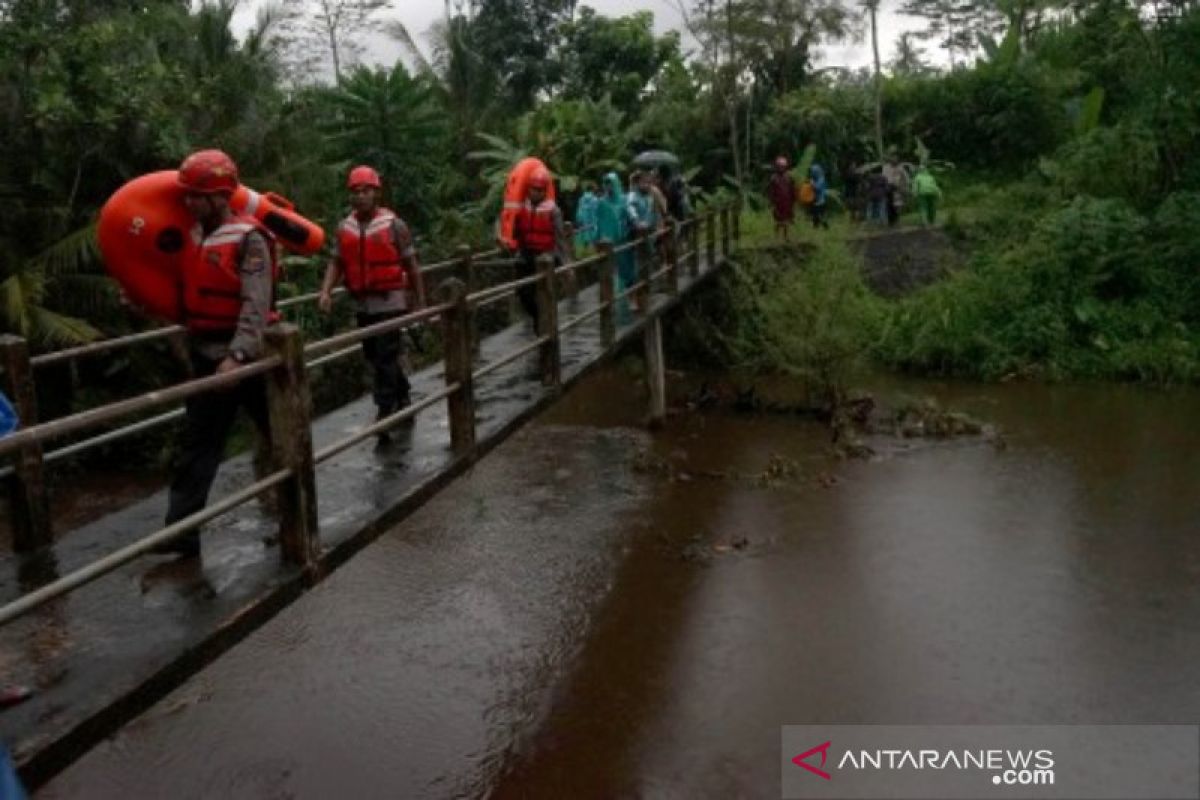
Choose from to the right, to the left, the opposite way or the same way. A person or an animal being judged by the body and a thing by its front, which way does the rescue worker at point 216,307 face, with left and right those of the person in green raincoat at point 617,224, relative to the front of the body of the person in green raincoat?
the same way

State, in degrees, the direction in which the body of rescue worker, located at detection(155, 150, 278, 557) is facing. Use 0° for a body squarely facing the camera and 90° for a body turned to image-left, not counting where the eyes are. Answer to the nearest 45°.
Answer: approximately 45°

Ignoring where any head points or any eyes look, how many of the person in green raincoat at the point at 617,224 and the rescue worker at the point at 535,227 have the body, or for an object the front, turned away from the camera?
0

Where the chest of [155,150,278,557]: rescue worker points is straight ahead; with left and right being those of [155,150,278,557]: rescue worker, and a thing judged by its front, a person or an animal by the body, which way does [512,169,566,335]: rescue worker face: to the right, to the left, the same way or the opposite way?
the same way

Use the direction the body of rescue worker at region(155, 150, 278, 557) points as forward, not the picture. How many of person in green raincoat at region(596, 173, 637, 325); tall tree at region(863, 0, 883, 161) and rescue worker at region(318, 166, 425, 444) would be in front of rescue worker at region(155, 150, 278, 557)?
0

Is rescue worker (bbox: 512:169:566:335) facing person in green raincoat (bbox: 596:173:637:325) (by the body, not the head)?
no

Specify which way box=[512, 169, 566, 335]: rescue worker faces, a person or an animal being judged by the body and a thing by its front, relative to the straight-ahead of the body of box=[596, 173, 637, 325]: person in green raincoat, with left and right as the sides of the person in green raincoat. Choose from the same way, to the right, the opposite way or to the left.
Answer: the same way

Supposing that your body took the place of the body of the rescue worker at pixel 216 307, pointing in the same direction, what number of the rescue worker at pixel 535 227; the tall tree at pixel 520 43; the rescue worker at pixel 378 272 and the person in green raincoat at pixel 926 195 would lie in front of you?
0

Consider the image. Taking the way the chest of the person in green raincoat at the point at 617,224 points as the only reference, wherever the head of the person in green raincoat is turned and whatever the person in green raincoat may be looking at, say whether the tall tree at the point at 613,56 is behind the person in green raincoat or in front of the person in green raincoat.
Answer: behind

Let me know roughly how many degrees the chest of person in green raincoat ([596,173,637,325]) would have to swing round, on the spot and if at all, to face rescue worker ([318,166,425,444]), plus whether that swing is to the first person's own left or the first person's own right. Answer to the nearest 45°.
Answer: approximately 45° to the first person's own left

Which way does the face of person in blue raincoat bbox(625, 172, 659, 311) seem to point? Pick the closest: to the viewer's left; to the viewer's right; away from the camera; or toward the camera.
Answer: toward the camera

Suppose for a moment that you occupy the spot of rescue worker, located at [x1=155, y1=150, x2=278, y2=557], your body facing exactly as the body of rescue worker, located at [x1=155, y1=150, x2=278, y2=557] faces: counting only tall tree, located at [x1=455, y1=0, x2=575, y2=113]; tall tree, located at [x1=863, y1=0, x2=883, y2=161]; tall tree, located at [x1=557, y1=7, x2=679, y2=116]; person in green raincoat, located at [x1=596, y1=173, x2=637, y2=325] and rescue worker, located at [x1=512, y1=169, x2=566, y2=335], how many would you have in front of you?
0

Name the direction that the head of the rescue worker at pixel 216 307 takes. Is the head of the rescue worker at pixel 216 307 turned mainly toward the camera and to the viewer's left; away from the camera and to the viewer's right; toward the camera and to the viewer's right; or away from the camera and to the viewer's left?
toward the camera and to the viewer's left

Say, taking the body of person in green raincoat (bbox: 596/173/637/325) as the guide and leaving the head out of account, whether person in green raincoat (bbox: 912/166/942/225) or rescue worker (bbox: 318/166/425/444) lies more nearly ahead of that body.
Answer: the rescue worker

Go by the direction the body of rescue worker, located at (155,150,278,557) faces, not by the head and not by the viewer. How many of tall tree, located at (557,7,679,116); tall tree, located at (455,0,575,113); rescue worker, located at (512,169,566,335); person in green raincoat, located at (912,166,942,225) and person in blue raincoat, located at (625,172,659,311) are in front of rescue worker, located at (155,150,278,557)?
0

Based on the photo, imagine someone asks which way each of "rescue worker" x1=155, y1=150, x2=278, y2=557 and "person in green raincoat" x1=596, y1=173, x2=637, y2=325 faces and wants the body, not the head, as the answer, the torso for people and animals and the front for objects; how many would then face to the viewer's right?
0

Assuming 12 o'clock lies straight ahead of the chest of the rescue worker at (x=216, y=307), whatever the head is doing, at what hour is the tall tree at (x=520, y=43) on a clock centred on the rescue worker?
The tall tree is roughly at 5 o'clock from the rescue worker.
